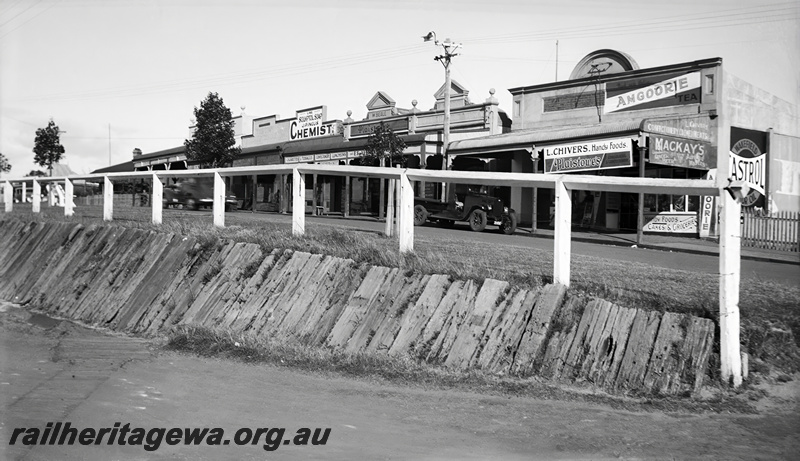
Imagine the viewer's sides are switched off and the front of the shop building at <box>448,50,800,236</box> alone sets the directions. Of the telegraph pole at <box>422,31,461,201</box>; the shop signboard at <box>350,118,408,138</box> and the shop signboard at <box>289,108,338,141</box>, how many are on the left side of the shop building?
0

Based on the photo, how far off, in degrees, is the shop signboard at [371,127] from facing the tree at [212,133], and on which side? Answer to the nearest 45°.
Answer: approximately 45° to its right

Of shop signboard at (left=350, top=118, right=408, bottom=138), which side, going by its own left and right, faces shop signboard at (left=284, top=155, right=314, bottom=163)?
right

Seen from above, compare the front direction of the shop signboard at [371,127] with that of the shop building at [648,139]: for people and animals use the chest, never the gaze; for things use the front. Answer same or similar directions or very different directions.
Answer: same or similar directions

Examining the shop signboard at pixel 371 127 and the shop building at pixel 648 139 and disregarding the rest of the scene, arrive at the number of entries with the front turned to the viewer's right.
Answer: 0

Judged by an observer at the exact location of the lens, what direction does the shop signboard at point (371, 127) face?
facing the viewer and to the left of the viewer

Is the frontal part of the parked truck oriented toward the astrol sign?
yes

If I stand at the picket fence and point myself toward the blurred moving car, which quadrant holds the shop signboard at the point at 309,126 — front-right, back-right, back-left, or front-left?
front-right

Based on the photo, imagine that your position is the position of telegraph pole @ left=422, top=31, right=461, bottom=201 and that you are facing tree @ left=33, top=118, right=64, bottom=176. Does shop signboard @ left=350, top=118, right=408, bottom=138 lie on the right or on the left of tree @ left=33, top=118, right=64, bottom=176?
right

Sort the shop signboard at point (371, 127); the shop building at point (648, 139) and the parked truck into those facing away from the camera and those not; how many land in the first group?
0
